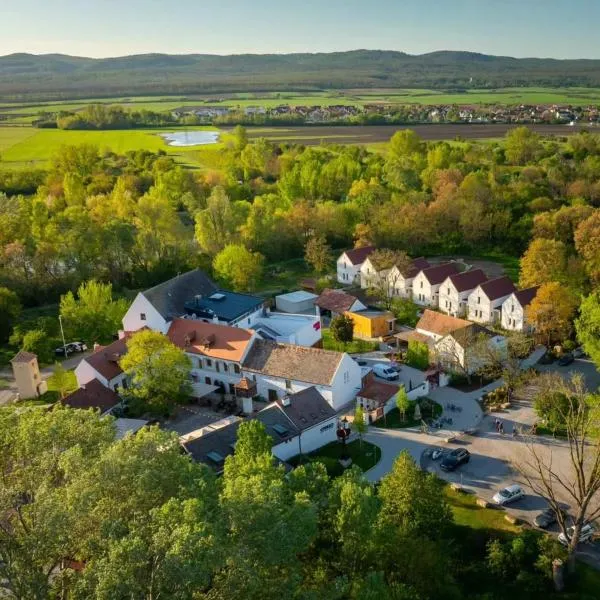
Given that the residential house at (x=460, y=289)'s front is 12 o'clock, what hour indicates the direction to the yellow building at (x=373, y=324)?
The yellow building is roughly at 12 o'clock from the residential house.

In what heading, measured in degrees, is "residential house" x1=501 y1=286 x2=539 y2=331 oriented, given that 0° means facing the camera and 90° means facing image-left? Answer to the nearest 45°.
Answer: approximately 45°

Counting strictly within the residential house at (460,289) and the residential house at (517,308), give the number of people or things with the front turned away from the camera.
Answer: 0

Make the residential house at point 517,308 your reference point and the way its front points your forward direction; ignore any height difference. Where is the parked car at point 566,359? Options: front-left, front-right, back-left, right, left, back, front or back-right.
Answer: left

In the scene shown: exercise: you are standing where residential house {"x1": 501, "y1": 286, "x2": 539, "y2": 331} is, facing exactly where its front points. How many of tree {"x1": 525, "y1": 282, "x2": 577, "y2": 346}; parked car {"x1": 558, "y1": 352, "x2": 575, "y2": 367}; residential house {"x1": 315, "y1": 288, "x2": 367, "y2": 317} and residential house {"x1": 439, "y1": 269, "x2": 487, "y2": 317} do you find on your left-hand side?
2

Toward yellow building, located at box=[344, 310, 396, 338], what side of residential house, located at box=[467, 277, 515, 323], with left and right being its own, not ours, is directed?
front

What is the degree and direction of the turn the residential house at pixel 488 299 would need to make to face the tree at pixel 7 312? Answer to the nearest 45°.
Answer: approximately 45° to its right

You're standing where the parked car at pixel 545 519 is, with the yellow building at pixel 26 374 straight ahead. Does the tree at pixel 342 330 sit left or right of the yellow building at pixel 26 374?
right

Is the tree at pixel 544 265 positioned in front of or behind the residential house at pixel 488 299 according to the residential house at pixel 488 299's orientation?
behind

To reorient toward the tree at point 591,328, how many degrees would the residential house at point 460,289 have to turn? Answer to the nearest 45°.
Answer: approximately 90° to its left
